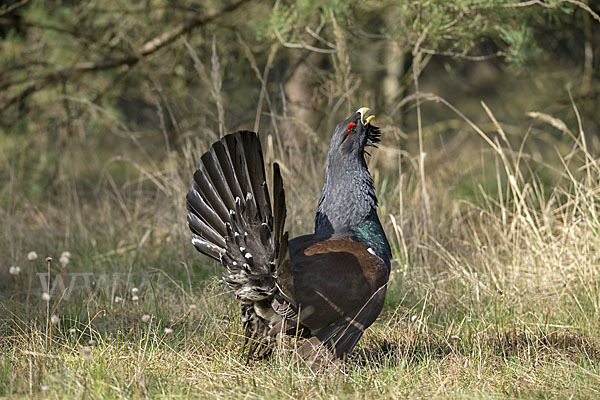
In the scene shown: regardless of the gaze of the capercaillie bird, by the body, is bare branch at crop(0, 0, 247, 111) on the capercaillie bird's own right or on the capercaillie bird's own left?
on the capercaillie bird's own left

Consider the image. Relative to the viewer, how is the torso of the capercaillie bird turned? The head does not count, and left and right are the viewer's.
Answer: facing away from the viewer and to the right of the viewer
